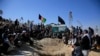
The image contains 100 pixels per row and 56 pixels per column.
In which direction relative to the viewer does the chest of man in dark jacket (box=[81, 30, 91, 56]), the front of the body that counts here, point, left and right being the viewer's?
facing away from the viewer and to the left of the viewer
